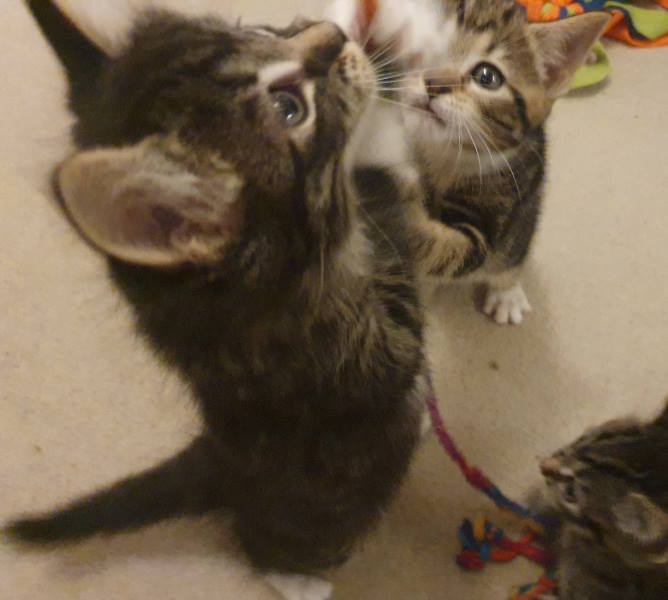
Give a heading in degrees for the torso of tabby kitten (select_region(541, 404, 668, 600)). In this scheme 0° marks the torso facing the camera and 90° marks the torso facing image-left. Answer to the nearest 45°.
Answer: approximately 90°

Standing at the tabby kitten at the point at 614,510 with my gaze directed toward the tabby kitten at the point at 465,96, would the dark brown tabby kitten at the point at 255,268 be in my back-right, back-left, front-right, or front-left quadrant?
front-left
